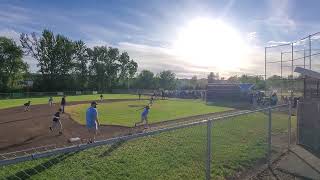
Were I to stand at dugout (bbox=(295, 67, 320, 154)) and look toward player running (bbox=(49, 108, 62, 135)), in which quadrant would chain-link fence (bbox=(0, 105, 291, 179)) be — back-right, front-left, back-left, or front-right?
front-left

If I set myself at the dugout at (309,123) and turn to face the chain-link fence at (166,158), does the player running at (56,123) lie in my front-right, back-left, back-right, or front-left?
front-right

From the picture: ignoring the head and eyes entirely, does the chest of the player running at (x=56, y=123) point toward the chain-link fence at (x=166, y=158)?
no
